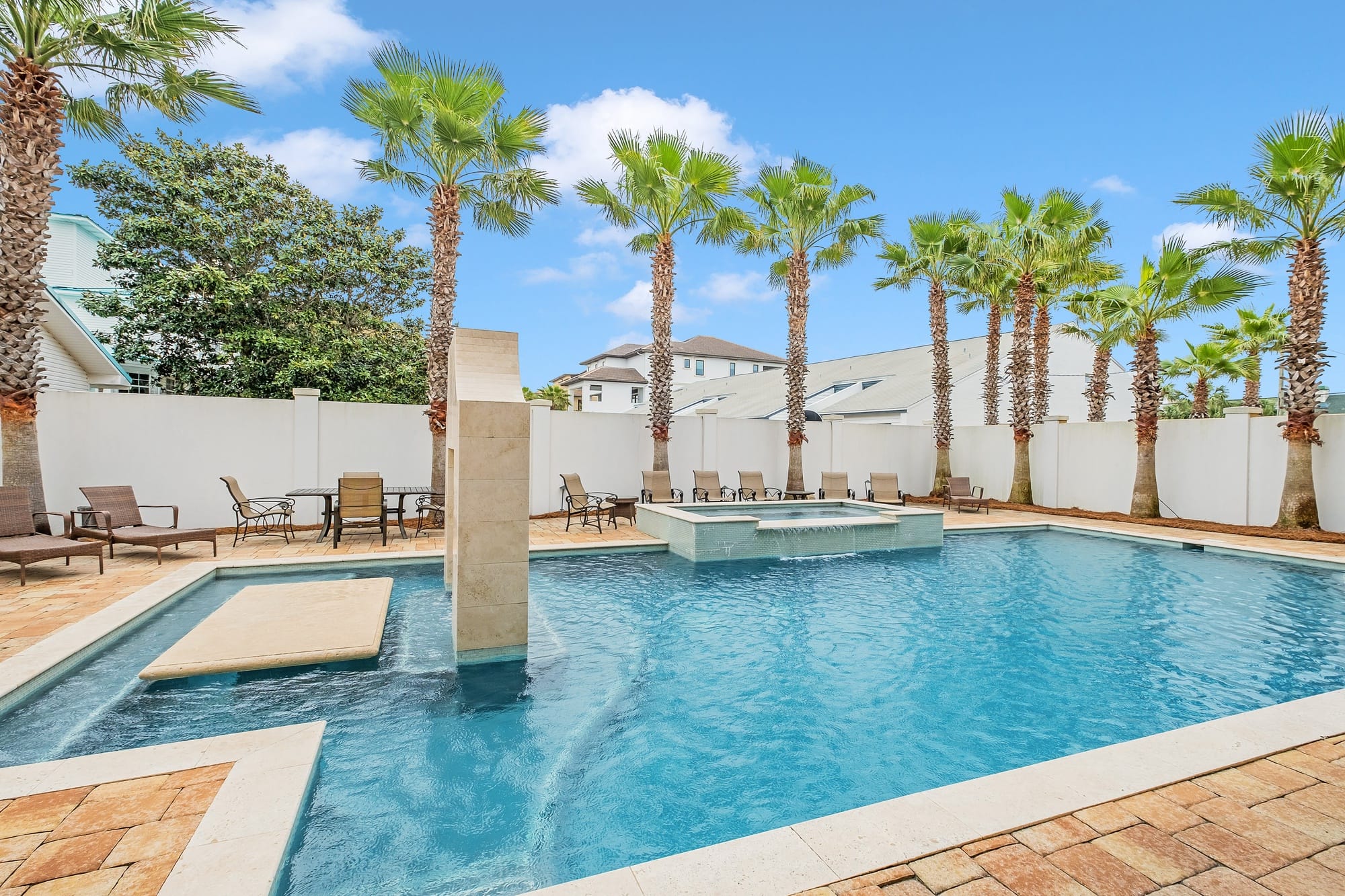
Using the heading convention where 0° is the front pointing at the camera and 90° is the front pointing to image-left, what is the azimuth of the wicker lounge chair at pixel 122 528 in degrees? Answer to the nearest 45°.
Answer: approximately 315°

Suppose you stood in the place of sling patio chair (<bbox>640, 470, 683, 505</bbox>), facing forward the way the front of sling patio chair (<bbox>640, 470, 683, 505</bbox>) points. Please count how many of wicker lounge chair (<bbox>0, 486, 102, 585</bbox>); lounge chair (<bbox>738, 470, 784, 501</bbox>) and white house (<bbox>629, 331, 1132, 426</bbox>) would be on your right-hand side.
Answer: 1

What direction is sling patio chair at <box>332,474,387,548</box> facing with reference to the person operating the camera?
facing away from the viewer

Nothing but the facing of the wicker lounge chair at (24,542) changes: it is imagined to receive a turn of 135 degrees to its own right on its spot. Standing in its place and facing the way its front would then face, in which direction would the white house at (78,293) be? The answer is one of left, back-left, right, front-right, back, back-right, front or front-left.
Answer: right

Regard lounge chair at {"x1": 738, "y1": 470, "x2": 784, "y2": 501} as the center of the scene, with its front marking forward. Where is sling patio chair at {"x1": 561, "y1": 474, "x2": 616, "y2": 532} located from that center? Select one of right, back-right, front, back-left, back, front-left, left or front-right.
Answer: right

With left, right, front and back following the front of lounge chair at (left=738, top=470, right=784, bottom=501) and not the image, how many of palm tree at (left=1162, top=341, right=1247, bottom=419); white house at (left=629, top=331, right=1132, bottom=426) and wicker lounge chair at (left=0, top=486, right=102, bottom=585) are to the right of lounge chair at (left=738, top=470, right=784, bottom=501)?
1

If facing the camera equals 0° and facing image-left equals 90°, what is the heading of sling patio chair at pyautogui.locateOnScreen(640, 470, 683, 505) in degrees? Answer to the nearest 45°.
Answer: approximately 315°

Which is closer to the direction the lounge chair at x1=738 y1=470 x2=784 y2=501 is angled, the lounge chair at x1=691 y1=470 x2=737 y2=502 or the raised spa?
the raised spa

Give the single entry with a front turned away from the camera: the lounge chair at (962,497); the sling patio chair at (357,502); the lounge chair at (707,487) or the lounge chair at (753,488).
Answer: the sling patio chair

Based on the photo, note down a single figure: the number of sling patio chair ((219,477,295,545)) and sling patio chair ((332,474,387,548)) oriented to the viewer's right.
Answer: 1

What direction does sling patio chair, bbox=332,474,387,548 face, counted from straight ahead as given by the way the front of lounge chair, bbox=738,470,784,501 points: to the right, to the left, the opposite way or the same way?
the opposite way

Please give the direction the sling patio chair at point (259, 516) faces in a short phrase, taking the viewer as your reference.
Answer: facing to the right of the viewer
